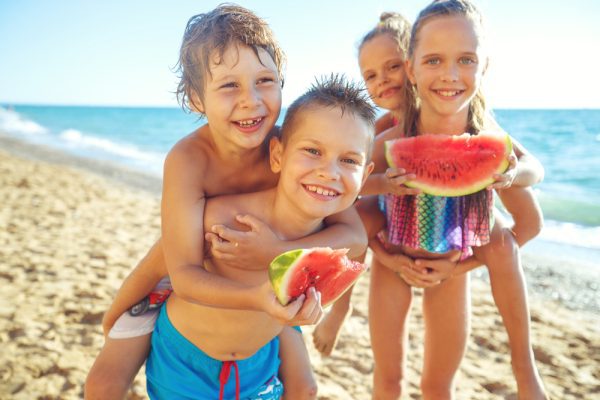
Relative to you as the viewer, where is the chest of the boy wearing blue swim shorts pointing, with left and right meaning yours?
facing the viewer

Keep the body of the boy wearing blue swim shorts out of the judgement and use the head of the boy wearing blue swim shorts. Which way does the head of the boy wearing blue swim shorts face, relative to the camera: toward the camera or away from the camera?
toward the camera
